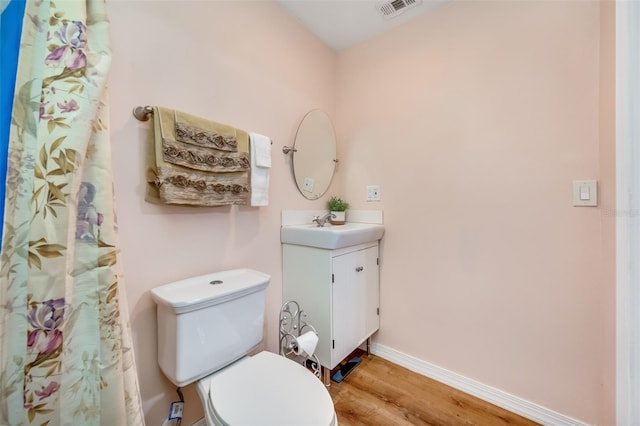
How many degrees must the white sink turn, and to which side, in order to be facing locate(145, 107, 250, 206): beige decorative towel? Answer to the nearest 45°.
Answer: approximately 90° to its right

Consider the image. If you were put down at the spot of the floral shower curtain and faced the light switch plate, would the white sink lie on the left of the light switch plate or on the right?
left

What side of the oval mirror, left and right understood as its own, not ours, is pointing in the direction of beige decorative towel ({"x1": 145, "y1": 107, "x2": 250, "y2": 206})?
right

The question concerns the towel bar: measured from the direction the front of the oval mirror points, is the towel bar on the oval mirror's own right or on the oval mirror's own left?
on the oval mirror's own right

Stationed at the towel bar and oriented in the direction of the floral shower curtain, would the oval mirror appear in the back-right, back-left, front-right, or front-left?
back-left

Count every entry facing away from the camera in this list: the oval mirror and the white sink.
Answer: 0

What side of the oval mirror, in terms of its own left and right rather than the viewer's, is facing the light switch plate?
front

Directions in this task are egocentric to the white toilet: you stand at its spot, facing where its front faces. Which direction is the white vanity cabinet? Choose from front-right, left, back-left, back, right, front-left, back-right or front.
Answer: left

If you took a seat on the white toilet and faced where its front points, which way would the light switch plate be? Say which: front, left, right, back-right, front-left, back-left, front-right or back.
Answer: front-left

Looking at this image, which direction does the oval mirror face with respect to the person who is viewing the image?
facing the viewer and to the right of the viewer

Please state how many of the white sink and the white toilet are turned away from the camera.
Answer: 0
